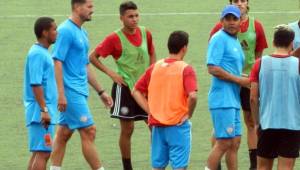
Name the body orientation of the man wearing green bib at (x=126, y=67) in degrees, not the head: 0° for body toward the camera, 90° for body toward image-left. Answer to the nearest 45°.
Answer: approximately 315°

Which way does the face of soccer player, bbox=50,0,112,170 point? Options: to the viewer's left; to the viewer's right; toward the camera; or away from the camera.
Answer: to the viewer's right

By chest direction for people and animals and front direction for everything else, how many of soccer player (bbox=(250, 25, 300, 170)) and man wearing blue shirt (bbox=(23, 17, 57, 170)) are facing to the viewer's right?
1

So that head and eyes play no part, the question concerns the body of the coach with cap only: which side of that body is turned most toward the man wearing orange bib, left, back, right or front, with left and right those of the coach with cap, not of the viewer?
right

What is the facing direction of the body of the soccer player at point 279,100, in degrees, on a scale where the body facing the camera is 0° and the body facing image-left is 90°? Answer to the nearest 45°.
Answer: approximately 180°

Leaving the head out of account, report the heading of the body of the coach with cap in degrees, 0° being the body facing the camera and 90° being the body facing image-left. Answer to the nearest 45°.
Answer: approximately 315°

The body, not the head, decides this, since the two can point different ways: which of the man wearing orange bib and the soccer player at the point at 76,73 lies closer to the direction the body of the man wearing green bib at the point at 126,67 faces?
the man wearing orange bib

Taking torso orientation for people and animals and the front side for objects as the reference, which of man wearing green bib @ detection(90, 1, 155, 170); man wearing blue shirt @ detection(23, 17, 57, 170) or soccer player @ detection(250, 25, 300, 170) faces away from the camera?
the soccer player

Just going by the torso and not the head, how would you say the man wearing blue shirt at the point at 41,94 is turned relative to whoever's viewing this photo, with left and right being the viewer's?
facing to the right of the viewer

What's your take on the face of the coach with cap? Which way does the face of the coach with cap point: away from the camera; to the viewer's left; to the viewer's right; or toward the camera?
toward the camera

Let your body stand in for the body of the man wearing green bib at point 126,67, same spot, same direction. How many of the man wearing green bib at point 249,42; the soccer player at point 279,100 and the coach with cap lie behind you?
0

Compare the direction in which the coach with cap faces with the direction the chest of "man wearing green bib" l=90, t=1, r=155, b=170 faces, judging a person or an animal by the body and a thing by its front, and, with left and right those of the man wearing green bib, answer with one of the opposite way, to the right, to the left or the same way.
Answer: the same way

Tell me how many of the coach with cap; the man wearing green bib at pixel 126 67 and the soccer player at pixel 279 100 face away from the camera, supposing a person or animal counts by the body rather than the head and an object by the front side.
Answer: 1
